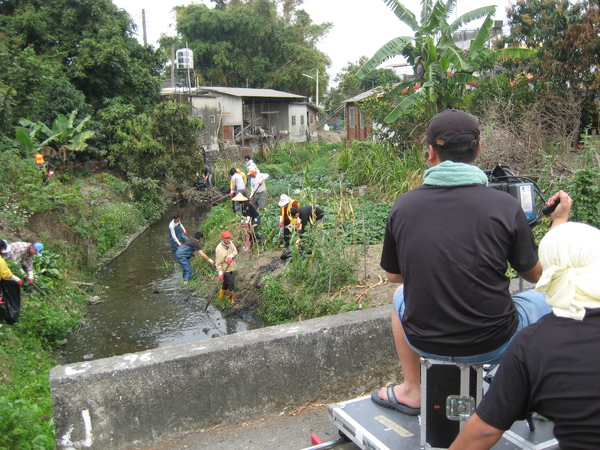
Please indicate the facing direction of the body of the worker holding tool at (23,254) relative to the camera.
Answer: to the viewer's right

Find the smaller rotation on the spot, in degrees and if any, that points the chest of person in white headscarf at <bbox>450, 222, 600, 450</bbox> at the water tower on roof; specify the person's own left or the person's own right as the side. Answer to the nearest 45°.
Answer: approximately 45° to the person's own left

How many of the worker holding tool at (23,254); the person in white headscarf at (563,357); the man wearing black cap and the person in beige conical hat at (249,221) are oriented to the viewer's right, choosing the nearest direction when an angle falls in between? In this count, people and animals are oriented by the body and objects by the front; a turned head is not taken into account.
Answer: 1

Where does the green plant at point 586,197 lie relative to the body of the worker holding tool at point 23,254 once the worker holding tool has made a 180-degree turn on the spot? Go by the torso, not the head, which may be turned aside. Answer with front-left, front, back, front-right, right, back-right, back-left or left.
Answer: back-left

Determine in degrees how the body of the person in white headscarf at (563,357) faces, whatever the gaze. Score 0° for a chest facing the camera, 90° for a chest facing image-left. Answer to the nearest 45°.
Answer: approximately 180°

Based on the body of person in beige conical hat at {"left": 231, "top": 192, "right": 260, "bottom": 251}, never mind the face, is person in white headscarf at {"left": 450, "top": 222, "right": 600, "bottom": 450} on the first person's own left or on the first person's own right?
on the first person's own left

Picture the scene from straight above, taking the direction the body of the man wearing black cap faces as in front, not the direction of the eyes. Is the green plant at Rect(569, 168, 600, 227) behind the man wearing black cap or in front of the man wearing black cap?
in front

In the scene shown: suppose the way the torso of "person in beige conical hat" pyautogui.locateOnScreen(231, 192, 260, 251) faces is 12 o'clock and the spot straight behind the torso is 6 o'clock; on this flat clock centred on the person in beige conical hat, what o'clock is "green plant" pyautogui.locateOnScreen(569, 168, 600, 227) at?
The green plant is roughly at 8 o'clock from the person in beige conical hat.

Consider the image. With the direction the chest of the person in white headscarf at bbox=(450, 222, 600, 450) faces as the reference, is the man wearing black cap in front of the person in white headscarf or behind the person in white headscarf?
in front

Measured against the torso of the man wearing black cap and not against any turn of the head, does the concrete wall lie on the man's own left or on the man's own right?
on the man's own left

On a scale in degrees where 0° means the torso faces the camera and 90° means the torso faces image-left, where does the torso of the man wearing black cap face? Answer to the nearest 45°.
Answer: approximately 180°

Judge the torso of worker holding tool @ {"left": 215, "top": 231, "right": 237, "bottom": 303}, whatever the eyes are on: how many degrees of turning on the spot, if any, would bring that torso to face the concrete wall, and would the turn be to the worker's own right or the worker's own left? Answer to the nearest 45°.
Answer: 0° — they already face it
